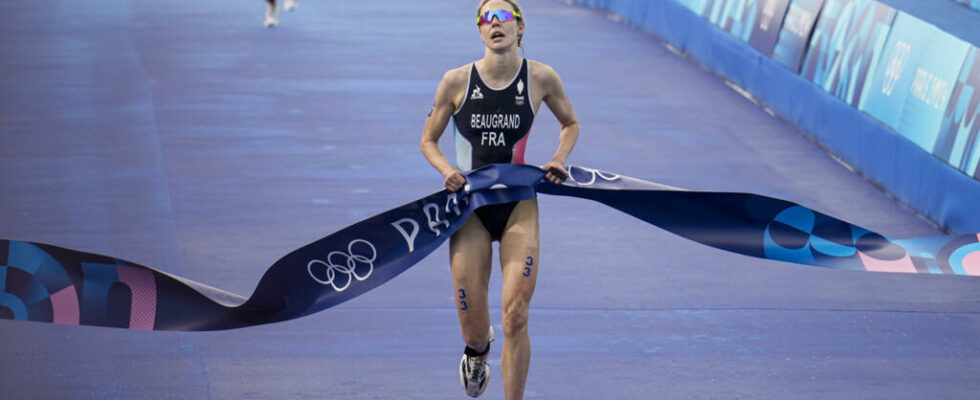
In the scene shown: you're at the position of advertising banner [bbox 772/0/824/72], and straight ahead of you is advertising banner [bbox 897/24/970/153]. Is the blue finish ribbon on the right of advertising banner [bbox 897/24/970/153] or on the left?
right

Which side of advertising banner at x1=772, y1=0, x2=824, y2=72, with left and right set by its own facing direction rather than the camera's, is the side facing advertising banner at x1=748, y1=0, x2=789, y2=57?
right

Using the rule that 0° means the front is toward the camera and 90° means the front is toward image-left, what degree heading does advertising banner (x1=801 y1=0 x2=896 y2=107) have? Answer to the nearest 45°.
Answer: approximately 45°

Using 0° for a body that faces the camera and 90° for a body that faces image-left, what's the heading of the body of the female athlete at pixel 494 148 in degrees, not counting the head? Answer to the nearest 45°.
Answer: approximately 0°

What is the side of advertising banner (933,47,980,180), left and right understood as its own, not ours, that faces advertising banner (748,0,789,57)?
right
